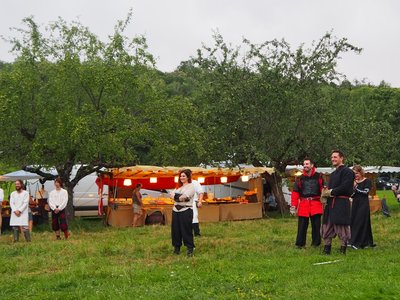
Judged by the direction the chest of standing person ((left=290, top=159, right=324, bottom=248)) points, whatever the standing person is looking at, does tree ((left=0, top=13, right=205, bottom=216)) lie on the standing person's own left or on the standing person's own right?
on the standing person's own right

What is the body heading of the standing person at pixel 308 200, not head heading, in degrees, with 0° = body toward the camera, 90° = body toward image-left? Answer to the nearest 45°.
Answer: approximately 0°

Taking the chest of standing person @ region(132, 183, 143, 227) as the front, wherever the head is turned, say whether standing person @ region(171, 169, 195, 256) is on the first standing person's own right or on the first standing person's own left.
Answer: on the first standing person's own right

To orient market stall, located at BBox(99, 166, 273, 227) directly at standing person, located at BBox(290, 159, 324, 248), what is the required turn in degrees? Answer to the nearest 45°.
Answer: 0° — it already faces them

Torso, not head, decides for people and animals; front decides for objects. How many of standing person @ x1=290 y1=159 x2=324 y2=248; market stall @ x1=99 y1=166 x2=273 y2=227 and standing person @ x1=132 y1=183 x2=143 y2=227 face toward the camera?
2

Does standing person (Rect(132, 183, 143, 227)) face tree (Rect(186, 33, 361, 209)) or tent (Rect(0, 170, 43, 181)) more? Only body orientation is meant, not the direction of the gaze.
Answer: the tree

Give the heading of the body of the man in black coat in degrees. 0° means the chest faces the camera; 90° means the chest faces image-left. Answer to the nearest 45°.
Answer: approximately 45°

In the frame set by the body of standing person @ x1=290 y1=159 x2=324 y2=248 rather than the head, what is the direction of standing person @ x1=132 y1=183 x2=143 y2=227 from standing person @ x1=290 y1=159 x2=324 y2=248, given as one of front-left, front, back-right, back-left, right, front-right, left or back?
back-right
